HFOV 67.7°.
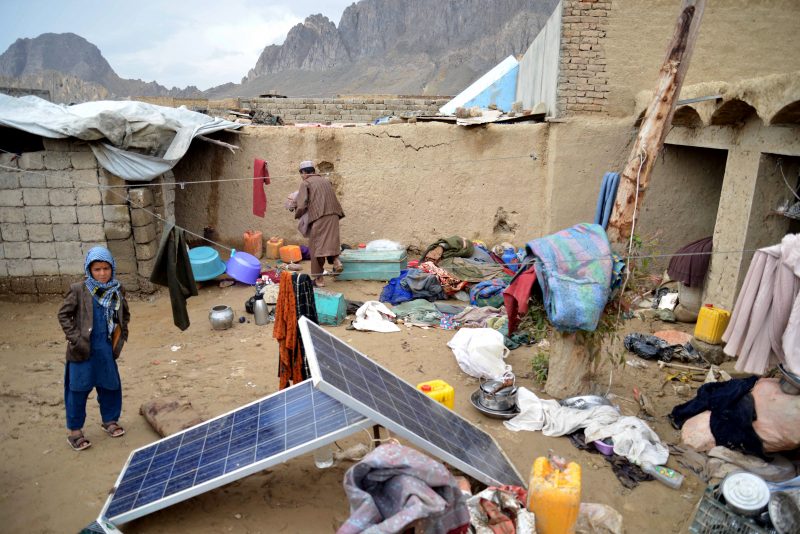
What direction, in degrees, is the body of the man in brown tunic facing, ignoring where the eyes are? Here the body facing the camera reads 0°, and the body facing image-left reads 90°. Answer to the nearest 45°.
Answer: approximately 135°

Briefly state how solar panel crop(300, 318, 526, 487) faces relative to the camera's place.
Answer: facing the viewer and to the right of the viewer

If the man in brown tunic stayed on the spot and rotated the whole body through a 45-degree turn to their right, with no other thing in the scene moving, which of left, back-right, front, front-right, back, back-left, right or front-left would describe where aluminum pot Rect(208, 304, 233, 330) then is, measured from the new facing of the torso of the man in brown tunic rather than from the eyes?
back-left

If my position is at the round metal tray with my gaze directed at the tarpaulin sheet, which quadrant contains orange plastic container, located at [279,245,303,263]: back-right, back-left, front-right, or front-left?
front-right

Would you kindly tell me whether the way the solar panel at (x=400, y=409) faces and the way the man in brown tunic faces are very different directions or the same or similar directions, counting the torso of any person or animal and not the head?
very different directions

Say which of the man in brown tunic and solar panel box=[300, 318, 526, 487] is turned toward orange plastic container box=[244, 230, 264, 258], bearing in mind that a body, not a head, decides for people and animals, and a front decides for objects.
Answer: the man in brown tunic

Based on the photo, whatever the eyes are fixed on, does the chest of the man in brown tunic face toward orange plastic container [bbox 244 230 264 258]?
yes

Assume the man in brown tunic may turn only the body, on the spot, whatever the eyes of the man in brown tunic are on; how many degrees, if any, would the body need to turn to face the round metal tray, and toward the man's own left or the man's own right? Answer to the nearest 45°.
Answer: approximately 135° to the man's own left

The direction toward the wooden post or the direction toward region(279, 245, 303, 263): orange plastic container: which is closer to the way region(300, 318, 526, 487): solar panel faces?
the wooden post

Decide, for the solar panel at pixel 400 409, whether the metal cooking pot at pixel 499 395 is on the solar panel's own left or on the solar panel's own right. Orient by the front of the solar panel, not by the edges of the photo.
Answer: on the solar panel's own left

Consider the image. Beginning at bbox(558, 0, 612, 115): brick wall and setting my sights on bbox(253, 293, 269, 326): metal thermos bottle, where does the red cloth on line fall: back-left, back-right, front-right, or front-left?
front-right
